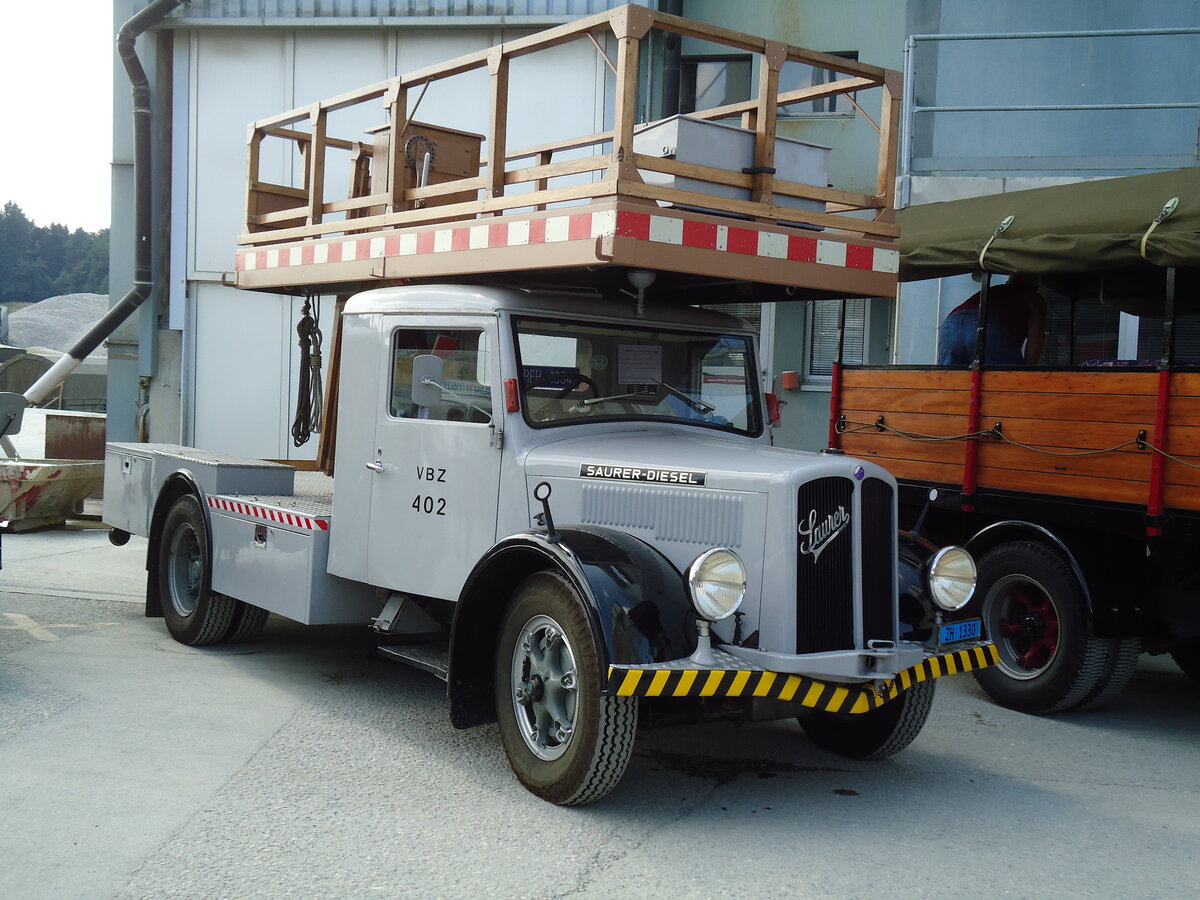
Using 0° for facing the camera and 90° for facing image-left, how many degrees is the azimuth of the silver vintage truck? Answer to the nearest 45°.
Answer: approximately 315°

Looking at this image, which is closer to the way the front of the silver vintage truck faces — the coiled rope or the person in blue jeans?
the person in blue jeans

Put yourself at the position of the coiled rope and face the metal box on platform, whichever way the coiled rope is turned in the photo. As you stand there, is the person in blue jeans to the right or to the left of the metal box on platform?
left

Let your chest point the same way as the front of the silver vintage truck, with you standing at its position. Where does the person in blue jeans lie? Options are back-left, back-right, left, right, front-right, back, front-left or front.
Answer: left
